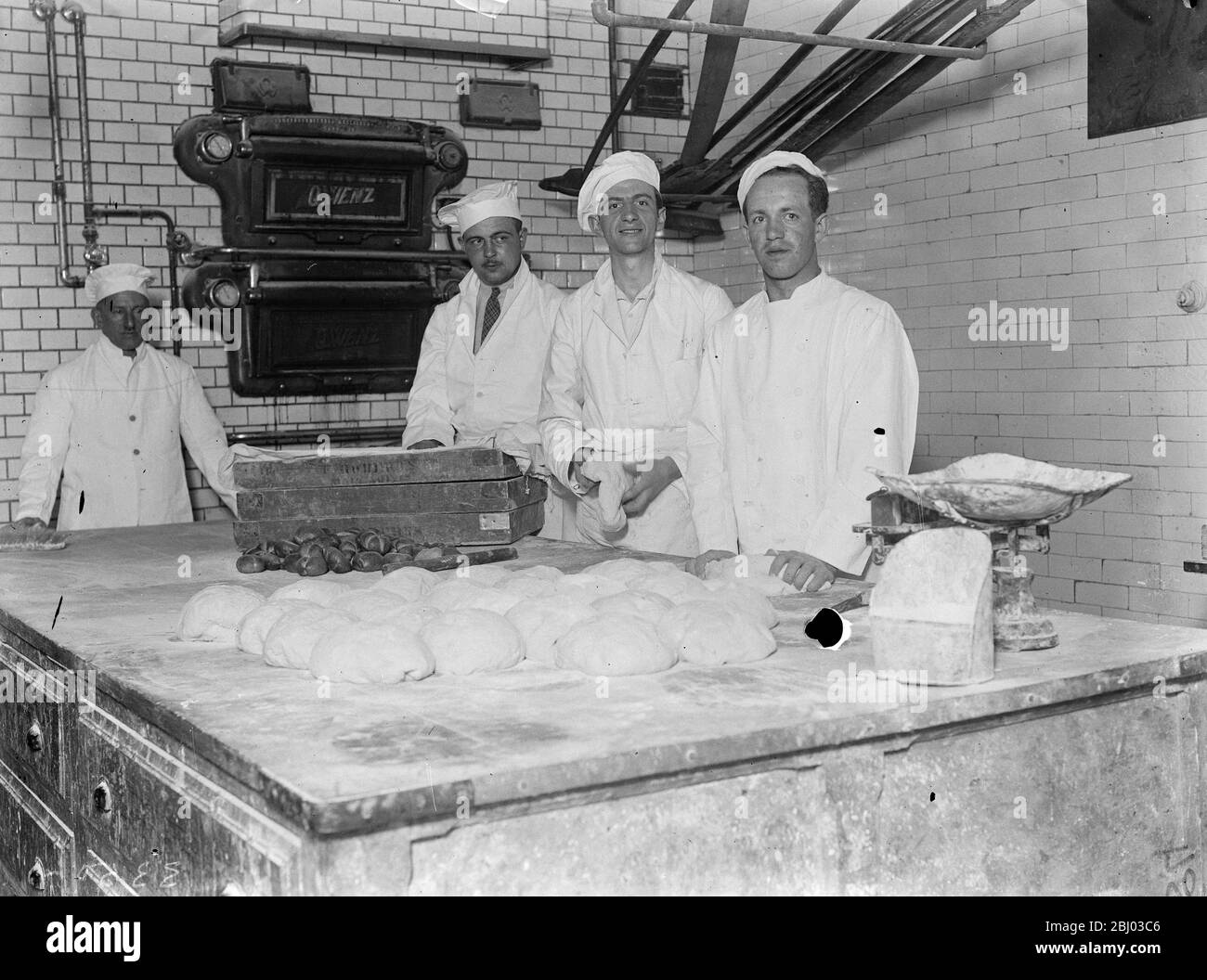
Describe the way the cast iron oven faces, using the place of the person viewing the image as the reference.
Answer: facing the viewer

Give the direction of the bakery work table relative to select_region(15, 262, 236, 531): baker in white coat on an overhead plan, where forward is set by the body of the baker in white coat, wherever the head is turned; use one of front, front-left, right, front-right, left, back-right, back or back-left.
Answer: front

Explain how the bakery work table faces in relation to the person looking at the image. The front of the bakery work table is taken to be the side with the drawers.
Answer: facing the viewer and to the left of the viewer

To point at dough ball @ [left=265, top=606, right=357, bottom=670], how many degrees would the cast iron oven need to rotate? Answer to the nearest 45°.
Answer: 0° — it already faces it

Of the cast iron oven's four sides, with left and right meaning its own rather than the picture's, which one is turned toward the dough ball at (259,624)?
front

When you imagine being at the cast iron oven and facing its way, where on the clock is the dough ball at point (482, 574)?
The dough ball is roughly at 12 o'clock from the cast iron oven.

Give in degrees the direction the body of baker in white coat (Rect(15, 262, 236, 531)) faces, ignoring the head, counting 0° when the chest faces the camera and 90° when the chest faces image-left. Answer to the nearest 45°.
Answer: approximately 0°

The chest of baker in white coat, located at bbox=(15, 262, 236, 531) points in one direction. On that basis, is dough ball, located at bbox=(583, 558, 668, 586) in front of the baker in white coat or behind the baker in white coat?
in front

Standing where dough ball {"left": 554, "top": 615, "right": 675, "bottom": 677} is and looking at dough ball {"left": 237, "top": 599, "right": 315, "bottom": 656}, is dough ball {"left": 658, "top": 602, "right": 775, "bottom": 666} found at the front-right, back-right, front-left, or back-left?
back-right

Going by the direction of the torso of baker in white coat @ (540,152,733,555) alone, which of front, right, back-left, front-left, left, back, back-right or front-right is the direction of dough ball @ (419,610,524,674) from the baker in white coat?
front

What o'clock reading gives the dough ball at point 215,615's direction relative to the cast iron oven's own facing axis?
The dough ball is roughly at 12 o'clock from the cast iron oven.

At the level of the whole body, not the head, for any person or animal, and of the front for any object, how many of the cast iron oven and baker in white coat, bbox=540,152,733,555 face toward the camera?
2

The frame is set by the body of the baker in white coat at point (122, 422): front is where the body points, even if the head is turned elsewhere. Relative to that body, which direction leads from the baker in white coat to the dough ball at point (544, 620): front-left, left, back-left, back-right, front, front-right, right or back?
front

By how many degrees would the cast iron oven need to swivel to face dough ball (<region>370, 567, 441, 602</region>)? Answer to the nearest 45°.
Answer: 0° — it already faces it
